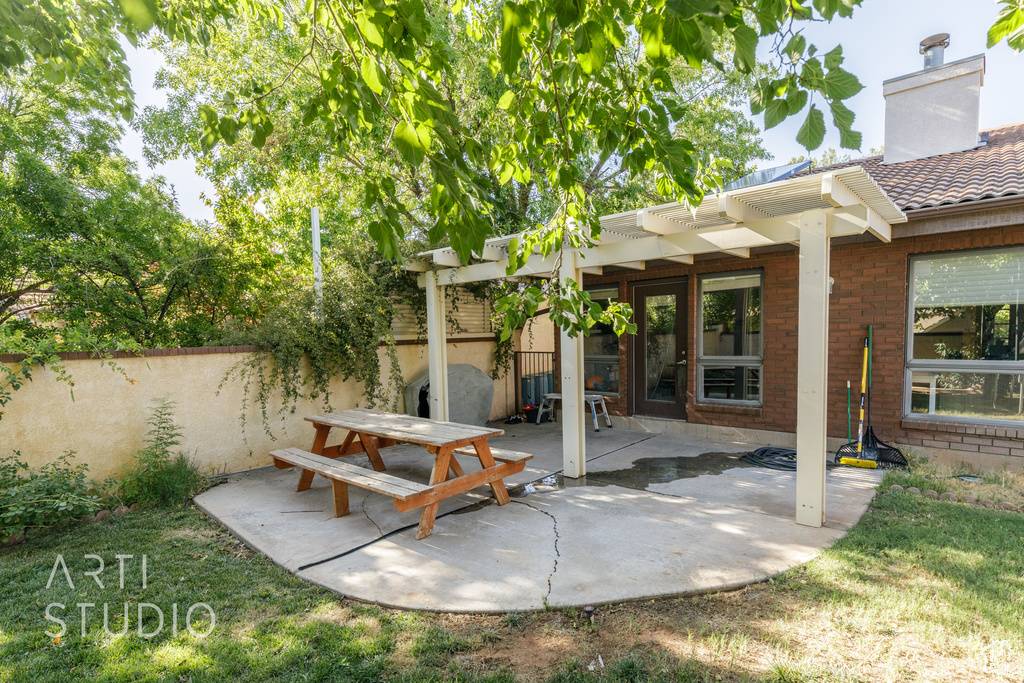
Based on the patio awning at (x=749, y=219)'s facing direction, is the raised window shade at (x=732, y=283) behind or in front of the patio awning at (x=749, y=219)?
behind

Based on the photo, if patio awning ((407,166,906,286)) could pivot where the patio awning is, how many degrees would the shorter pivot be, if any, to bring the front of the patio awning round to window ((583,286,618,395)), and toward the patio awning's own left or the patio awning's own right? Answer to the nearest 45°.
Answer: approximately 135° to the patio awning's own right

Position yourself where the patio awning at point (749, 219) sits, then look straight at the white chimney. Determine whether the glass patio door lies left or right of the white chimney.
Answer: left

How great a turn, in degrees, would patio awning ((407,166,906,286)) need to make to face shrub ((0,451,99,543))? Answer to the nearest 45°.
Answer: approximately 45° to its right

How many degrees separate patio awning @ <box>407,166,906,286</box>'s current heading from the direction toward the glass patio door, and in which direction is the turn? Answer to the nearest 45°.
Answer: approximately 135° to its right

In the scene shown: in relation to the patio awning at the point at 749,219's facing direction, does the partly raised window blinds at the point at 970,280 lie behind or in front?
behind

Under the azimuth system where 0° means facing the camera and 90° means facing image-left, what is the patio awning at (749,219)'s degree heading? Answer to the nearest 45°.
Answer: approximately 45°

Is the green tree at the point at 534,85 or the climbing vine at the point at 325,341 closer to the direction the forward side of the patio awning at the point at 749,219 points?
the green tree

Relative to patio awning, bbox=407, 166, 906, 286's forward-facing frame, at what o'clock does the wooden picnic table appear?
The wooden picnic table is roughly at 1 o'clock from the patio awning.
